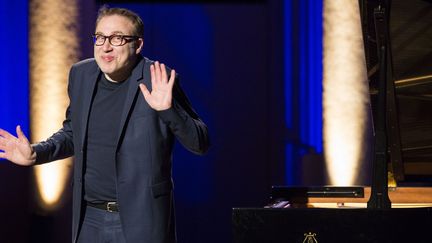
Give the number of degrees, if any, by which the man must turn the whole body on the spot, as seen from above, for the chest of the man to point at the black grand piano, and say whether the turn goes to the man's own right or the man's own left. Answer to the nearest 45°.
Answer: approximately 135° to the man's own left

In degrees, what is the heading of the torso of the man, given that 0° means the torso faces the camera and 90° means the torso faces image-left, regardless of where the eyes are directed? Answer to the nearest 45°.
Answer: approximately 45°
